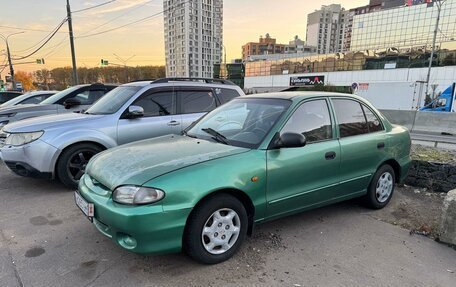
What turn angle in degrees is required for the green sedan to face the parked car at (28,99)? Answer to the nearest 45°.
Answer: approximately 90° to its right

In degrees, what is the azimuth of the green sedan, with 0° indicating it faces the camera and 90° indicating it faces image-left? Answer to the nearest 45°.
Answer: approximately 45°

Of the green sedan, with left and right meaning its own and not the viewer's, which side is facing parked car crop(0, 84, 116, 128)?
right

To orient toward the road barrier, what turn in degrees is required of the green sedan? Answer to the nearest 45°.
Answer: approximately 180°

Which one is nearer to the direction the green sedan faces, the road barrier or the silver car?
the silver car

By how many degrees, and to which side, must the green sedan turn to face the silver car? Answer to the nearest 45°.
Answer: approximately 90° to its right

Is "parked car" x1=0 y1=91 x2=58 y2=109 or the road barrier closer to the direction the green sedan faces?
the parked car
